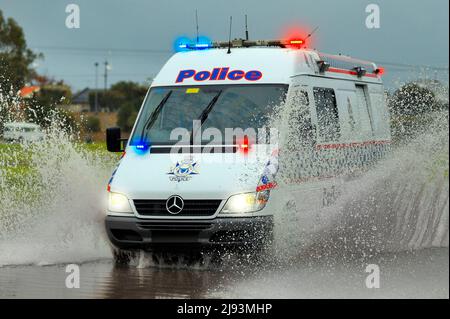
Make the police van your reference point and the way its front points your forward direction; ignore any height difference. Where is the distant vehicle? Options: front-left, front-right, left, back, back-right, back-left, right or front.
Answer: right

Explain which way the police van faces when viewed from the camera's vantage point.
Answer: facing the viewer and to the left of the viewer
